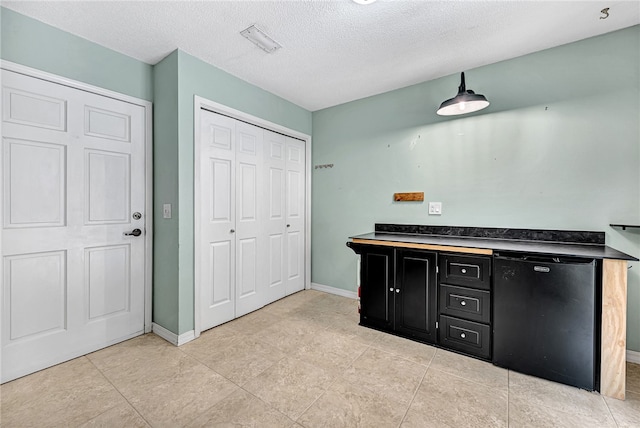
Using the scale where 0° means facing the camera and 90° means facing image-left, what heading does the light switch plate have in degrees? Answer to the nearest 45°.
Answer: approximately 0°

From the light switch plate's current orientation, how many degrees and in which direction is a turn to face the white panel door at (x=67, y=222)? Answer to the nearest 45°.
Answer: approximately 45° to its right

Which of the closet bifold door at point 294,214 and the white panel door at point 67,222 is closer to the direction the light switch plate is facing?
the white panel door

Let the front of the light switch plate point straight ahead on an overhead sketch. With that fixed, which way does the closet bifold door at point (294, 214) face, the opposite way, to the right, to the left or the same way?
to the left

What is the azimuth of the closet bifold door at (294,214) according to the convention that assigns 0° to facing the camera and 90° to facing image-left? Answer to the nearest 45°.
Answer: approximately 315°

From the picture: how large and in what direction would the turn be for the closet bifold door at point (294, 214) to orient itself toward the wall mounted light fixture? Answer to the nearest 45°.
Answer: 0° — it already faces it
